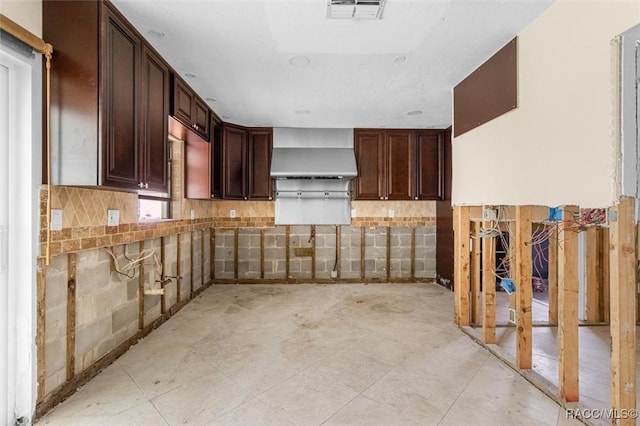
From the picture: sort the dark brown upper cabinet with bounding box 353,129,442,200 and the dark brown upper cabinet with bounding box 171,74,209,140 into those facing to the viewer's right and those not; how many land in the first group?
1

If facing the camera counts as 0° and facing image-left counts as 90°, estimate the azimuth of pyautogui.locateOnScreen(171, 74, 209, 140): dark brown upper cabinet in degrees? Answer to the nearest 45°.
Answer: approximately 270°

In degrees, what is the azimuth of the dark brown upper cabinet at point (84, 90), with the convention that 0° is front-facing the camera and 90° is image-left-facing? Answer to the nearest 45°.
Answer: approximately 270°

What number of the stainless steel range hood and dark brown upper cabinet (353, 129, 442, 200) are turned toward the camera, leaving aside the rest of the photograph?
2

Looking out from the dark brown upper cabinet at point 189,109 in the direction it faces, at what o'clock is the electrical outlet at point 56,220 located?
The electrical outlet is roughly at 4 o'clock from the dark brown upper cabinet.

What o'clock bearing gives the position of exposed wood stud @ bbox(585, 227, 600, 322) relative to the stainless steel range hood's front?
The exposed wood stud is roughly at 10 o'clock from the stainless steel range hood.

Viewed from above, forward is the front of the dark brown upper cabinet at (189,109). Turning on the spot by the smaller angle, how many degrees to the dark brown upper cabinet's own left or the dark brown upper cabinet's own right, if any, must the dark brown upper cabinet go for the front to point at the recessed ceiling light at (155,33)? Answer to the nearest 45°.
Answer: approximately 90° to the dark brown upper cabinet's own right

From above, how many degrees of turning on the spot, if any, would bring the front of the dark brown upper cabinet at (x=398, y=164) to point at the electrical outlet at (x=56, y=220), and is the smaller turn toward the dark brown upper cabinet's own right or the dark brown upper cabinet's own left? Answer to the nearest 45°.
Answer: approximately 45° to the dark brown upper cabinet's own right

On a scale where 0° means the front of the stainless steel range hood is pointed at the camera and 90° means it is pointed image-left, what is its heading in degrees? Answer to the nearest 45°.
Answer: approximately 0°

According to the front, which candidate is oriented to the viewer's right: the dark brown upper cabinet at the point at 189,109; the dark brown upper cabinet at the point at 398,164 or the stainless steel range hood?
the dark brown upper cabinet at the point at 189,109

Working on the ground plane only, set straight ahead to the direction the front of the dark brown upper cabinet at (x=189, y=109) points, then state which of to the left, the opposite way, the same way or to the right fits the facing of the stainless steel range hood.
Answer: to the right
